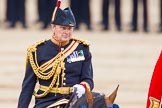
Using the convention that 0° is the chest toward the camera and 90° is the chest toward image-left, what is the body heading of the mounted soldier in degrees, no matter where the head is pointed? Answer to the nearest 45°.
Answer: approximately 315°

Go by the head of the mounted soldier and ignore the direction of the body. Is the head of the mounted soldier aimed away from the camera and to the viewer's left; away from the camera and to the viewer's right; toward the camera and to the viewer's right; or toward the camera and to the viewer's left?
toward the camera and to the viewer's right
